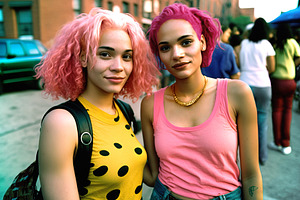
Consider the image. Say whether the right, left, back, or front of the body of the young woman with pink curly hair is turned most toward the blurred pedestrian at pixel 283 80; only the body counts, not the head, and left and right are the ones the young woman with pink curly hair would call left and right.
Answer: left

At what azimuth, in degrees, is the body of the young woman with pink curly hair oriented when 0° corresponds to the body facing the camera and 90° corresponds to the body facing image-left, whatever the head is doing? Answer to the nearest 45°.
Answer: approximately 315°

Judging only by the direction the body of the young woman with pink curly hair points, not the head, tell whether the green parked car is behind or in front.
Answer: behind

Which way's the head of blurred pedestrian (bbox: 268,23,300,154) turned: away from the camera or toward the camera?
away from the camera

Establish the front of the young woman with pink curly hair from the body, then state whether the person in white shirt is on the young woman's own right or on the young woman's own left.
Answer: on the young woman's own left

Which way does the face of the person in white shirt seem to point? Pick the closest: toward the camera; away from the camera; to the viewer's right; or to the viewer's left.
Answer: away from the camera

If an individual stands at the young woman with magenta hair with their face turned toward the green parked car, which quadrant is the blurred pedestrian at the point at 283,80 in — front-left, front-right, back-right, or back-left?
front-right
